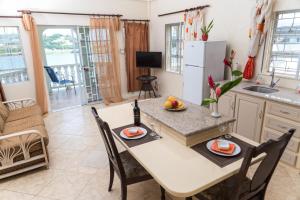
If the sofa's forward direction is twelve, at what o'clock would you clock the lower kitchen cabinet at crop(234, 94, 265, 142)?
The lower kitchen cabinet is roughly at 1 o'clock from the sofa.

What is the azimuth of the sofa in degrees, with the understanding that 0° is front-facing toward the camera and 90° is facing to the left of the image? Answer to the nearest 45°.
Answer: approximately 270°

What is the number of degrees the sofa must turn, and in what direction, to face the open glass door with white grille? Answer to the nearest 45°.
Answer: approximately 45° to its left

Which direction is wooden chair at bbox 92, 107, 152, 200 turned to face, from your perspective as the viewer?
facing away from the viewer and to the right of the viewer

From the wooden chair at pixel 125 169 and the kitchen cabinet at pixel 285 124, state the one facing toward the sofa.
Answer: the kitchen cabinet

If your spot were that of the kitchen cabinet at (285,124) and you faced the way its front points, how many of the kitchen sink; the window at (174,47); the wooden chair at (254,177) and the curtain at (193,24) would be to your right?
3

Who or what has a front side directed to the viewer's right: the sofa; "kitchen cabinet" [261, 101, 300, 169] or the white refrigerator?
the sofa
